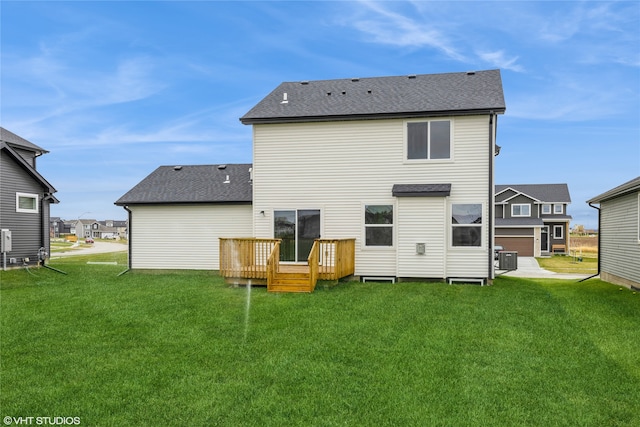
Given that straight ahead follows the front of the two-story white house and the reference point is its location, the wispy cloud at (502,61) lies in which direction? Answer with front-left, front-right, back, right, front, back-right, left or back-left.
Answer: front-right

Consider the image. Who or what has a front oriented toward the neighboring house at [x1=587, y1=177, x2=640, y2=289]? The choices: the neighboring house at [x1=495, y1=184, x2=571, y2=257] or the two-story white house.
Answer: the neighboring house at [x1=495, y1=184, x2=571, y2=257]

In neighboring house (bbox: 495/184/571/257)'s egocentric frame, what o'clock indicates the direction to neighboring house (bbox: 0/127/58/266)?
neighboring house (bbox: 0/127/58/266) is roughly at 1 o'clock from neighboring house (bbox: 495/184/571/257).

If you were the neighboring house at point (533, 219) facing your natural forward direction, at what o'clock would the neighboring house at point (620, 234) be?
the neighboring house at point (620, 234) is roughly at 12 o'clock from the neighboring house at point (533, 219).

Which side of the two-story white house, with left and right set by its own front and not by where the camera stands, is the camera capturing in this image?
back

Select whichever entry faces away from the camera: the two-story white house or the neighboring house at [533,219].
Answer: the two-story white house

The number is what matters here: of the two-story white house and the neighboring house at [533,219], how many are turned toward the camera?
1

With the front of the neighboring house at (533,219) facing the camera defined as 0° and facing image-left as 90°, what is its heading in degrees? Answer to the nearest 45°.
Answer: approximately 0°
